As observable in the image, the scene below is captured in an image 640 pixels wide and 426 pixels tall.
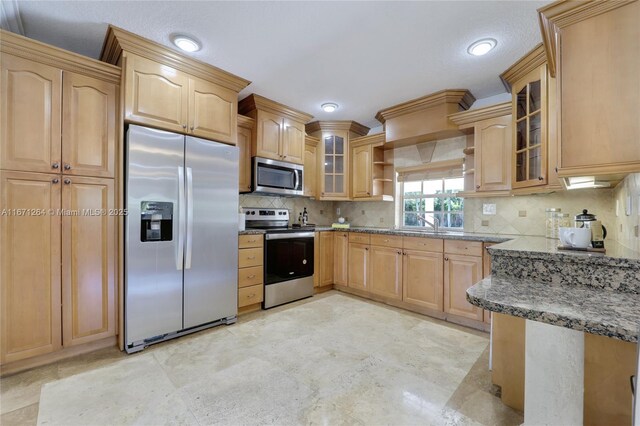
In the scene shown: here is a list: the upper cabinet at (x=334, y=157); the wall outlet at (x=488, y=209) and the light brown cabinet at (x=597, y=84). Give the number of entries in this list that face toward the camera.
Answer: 2

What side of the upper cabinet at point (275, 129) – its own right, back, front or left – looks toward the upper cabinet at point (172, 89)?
right

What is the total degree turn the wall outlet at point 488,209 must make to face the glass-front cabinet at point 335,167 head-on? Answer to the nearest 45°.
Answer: approximately 90° to its right

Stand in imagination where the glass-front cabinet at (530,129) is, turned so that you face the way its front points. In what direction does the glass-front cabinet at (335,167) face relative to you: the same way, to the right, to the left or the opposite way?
to the left

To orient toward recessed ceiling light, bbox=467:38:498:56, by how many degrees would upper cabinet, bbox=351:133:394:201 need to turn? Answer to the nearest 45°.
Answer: approximately 90° to its left

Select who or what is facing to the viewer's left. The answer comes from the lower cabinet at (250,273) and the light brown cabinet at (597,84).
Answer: the light brown cabinet

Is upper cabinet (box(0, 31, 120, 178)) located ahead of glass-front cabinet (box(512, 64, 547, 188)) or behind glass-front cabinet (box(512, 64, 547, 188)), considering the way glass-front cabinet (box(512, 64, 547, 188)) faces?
ahead

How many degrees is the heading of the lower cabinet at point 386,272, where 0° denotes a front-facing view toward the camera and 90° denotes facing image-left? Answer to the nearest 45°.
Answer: approximately 45°

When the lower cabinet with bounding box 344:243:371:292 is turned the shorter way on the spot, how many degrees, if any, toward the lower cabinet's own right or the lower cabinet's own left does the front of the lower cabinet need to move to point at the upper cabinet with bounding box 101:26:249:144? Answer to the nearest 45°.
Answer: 0° — it already faces it

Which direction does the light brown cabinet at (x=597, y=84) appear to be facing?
to the viewer's left

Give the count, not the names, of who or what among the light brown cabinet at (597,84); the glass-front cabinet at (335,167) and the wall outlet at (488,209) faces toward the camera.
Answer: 2

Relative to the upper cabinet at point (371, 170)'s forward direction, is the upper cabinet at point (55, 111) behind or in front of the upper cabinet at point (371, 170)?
in front
